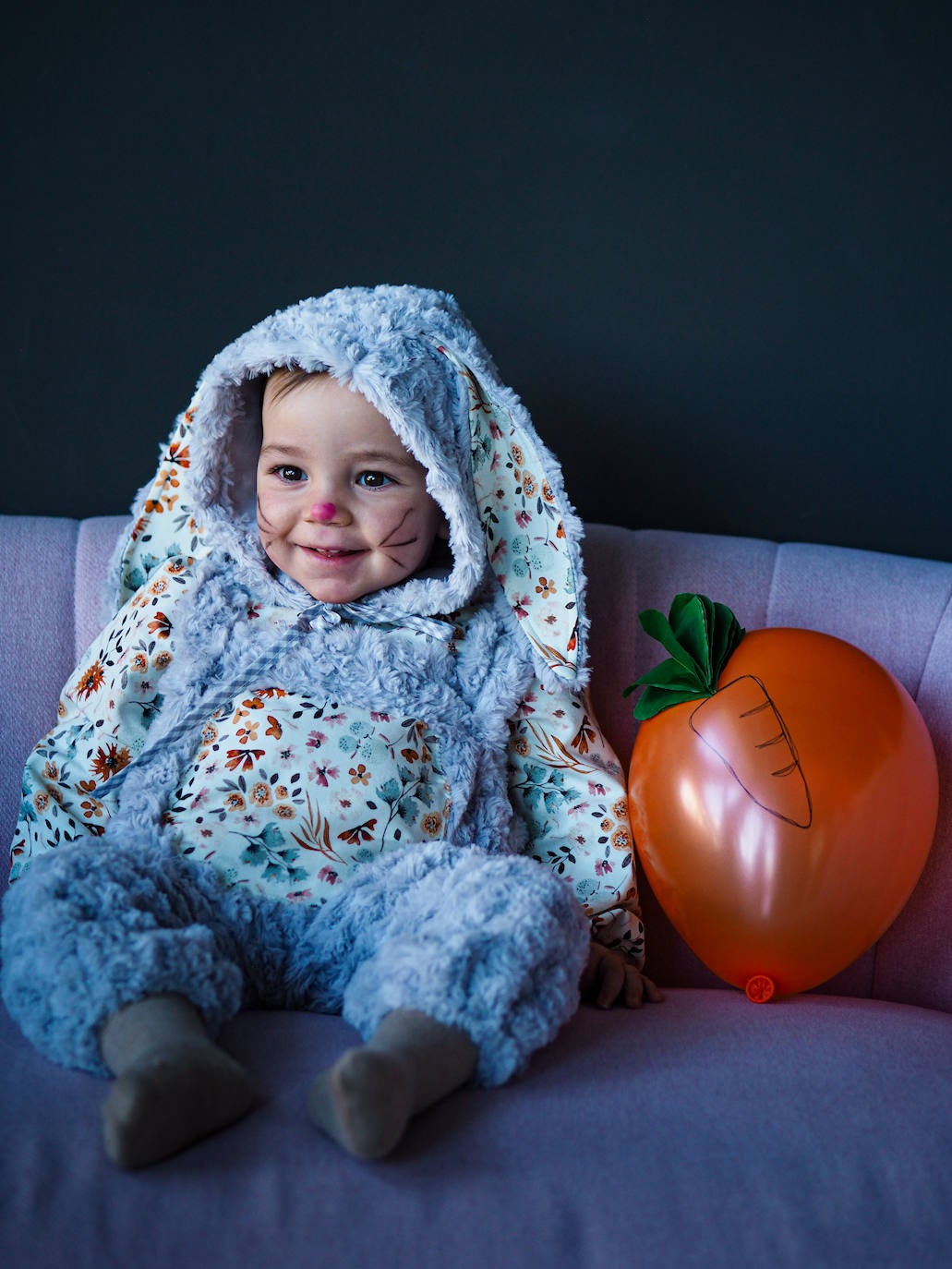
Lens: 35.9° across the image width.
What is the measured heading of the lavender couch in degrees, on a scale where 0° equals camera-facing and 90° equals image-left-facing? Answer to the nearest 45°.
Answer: approximately 0°
